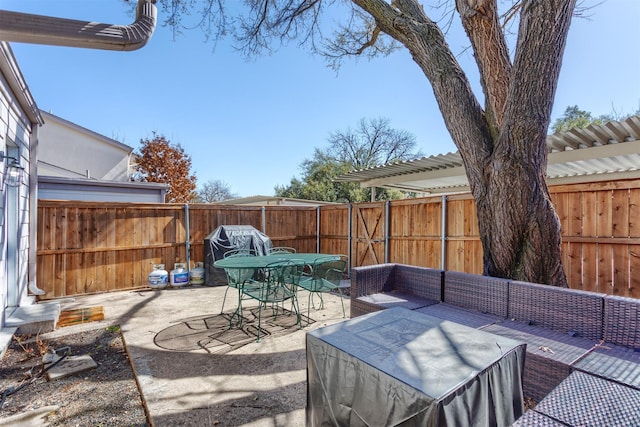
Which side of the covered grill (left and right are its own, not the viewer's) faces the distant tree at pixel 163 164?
back

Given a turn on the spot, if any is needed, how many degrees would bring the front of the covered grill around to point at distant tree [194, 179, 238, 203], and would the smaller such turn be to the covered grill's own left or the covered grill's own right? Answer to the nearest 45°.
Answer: approximately 180°

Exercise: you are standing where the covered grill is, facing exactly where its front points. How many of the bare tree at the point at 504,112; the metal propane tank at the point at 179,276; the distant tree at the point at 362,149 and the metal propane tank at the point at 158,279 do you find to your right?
2

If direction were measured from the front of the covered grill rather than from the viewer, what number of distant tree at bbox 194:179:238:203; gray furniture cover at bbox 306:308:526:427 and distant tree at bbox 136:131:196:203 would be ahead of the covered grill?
1

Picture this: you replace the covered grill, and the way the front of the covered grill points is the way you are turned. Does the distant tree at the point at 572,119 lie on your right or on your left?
on your left

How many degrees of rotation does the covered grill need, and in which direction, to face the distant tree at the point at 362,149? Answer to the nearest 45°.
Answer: approximately 135° to its left

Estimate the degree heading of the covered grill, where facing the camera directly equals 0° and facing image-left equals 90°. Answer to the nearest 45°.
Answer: approximately 0°

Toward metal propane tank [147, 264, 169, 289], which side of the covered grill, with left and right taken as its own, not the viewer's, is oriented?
right

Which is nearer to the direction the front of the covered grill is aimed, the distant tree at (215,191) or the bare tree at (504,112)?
the bare tree

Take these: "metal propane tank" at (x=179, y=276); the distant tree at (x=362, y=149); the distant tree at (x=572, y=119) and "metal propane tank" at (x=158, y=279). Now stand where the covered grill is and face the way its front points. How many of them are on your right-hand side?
2

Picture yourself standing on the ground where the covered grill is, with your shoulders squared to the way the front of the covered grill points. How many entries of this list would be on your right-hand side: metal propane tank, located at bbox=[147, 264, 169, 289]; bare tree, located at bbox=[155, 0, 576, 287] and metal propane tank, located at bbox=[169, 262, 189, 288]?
2

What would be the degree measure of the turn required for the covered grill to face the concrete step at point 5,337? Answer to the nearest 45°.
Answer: approximately 45° to its right
